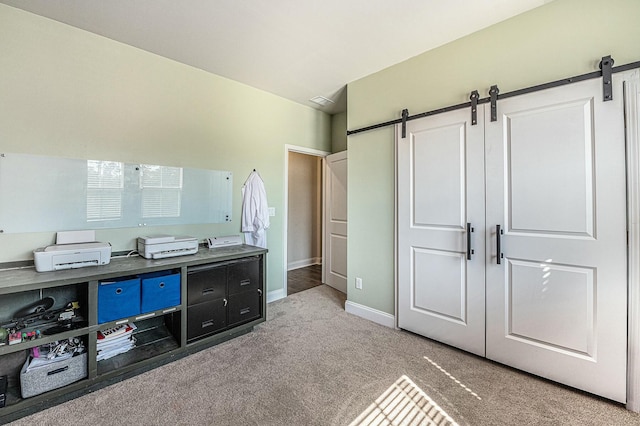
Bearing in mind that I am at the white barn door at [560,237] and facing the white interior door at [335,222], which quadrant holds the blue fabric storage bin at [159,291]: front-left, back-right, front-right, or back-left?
front-left

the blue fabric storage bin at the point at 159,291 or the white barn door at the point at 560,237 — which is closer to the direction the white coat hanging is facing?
the white barn door

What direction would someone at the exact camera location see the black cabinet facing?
facing the viewer and to the right of the viewer

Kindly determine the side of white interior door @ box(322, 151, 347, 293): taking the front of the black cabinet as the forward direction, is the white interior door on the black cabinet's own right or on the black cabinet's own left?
on the black cabinet's own left

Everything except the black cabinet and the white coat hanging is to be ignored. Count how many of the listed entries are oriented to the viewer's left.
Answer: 0

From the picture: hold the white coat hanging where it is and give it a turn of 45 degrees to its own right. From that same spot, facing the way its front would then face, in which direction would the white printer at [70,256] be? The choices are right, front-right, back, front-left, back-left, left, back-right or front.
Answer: front-right

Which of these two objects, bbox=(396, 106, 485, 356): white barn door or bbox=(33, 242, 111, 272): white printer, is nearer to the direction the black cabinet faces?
the white barn door

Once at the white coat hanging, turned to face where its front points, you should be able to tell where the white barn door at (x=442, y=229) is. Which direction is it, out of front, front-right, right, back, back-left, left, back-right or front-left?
front

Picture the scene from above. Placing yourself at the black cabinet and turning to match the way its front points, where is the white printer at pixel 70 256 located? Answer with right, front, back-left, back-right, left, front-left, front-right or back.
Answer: back-right

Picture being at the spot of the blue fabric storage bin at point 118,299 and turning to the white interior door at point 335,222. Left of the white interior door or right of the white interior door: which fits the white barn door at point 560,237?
right

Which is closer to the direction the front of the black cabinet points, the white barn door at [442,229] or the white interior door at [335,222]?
the white barn door

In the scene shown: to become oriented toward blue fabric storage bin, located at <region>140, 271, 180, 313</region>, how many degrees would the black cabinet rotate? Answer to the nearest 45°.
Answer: approximately 135° to its right

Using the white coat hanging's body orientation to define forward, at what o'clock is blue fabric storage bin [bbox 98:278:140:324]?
The blue fabric storage bin is roughly at 3 o'clock from the white coat hanging.
